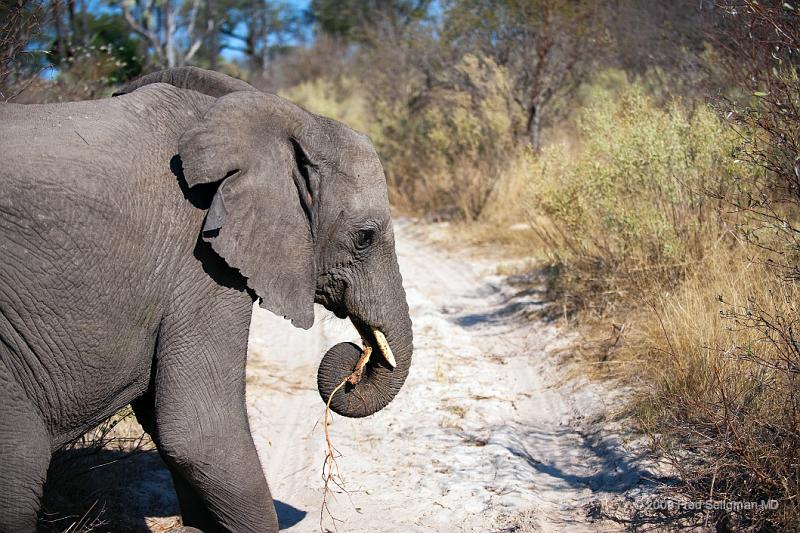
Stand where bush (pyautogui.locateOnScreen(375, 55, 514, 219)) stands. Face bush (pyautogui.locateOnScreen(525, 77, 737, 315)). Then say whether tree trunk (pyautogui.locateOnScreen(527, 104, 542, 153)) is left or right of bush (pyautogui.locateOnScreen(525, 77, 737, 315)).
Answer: left

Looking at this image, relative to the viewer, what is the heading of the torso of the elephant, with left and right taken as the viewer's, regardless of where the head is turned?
facing to the right of the viewer

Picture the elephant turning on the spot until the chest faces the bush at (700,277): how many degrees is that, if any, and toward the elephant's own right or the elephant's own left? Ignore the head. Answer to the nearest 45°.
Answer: approximately 45° to the elephant's own left

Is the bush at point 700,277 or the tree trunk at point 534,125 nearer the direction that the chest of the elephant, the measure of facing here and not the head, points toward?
the bush

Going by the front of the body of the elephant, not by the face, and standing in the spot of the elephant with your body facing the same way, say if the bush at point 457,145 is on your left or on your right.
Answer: on your left

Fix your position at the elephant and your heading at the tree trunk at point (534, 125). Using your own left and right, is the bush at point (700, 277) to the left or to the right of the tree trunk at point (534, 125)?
right
